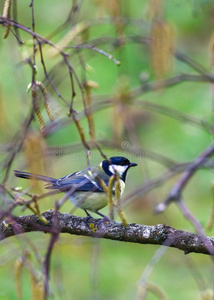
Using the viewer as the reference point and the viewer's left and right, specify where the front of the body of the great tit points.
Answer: facing to the right of the viewer
